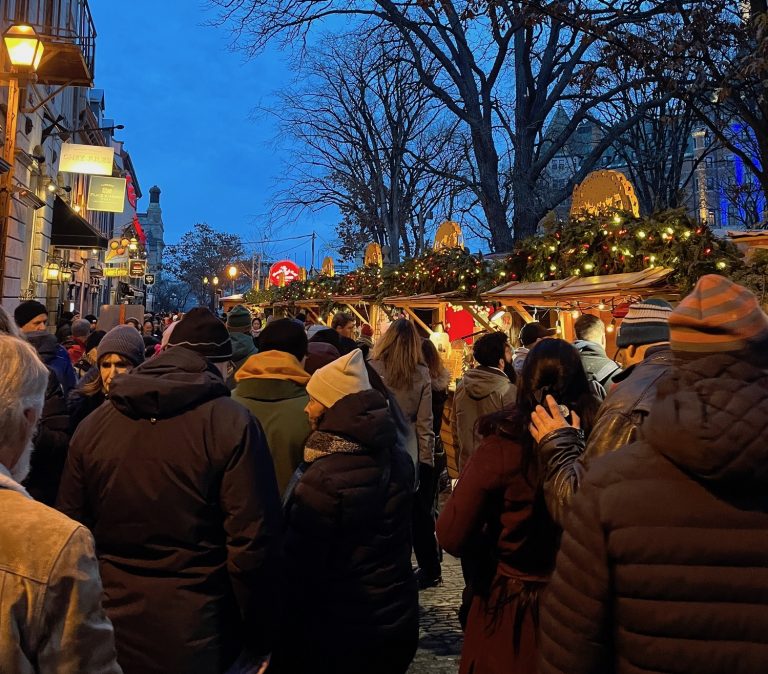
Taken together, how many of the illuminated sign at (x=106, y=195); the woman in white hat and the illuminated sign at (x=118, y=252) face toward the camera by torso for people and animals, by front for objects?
2

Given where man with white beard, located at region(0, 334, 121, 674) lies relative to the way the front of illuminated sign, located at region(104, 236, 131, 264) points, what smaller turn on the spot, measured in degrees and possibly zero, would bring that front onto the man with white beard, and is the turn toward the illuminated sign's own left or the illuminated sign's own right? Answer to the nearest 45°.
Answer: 0° — it already faces them

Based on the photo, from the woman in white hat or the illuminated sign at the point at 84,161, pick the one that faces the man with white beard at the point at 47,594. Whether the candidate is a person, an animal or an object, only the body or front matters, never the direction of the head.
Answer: the illuminated sign

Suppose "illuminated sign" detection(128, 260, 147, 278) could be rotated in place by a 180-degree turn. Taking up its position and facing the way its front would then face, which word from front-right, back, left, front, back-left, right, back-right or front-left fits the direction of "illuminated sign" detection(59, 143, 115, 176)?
back

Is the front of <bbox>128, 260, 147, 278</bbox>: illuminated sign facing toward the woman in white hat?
yes

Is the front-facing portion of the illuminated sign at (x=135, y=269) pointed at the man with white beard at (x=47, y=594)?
yes

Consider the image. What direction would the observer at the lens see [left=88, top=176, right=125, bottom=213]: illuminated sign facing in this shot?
facing the viewer

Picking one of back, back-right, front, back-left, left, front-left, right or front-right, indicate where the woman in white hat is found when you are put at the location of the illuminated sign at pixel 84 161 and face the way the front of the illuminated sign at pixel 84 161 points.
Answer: front

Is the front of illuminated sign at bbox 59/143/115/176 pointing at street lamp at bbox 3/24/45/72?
yes

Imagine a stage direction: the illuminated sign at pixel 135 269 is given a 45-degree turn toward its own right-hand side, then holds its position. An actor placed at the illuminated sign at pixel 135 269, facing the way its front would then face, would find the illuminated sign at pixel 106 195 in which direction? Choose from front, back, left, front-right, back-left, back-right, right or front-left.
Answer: front-left

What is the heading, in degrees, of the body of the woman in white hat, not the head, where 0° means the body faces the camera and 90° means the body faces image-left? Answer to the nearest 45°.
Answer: approximately 135°

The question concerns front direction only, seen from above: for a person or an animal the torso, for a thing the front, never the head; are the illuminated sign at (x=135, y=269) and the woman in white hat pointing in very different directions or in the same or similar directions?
very different directions

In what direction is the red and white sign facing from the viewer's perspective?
toward the camera

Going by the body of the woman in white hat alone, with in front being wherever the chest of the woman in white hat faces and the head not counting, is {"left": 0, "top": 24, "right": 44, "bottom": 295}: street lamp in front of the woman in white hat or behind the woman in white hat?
in front

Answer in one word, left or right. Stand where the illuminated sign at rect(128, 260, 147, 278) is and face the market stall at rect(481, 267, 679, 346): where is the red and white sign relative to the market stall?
left
